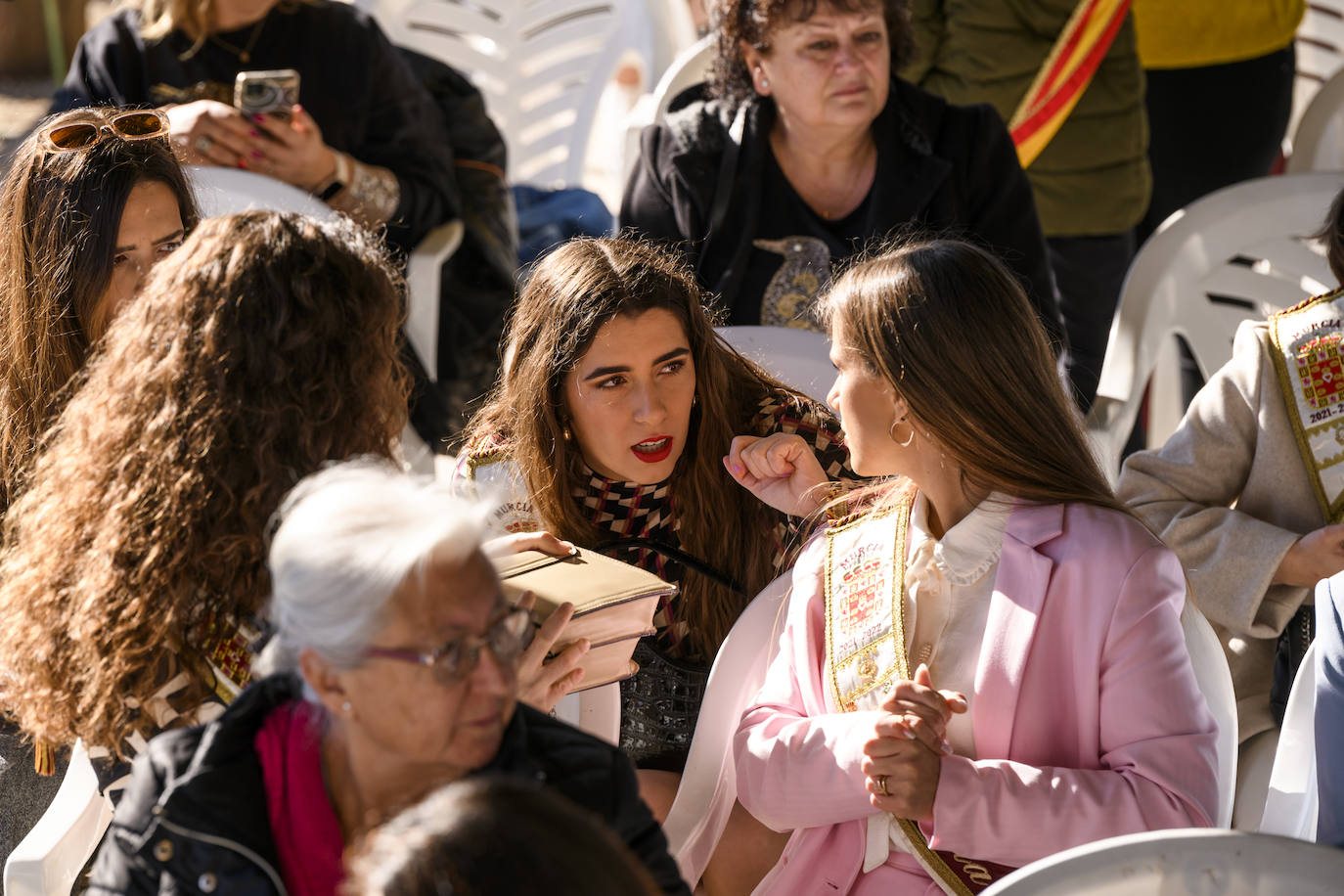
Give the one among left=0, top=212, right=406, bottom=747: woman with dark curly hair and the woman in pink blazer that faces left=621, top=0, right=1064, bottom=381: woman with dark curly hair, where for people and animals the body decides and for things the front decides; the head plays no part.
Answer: left=0, top=212, right=406, bottom=747: woman with dark curly hair

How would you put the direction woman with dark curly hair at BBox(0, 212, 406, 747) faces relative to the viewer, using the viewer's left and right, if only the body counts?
facing away from the viewer and to the right of the viewer

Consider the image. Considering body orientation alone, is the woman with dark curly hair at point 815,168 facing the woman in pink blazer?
yes

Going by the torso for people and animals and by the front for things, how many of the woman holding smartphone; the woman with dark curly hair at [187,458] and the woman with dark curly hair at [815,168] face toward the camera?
2

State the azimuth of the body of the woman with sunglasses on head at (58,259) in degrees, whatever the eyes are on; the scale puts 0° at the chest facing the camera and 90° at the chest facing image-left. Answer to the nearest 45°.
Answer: approximately 315°

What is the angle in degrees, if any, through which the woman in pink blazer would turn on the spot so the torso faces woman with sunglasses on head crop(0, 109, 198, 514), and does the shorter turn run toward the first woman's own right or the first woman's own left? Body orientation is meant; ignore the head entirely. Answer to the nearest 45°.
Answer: approximately 45° to the first woman's own right

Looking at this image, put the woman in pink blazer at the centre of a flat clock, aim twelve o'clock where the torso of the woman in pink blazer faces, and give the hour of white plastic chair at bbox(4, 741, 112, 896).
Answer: The white plastic chair is roughly at 1 o'clock from the woman in pink blazer.

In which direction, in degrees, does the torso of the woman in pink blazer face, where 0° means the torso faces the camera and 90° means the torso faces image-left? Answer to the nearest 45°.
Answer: approximately 45°

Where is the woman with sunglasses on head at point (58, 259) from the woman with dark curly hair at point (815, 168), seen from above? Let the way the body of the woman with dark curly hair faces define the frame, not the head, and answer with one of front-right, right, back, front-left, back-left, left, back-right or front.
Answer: front-right

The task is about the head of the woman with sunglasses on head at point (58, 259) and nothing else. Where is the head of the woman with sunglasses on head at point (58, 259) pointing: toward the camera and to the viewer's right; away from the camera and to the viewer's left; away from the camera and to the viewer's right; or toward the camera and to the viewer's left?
toward the camera and to the viewer's right

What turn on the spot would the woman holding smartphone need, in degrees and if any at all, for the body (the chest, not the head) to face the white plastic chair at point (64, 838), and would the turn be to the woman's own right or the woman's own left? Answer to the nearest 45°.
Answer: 0° — they already face it

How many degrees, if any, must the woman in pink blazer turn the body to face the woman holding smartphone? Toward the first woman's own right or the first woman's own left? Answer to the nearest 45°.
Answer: approximately 90° to the first woman's own right
